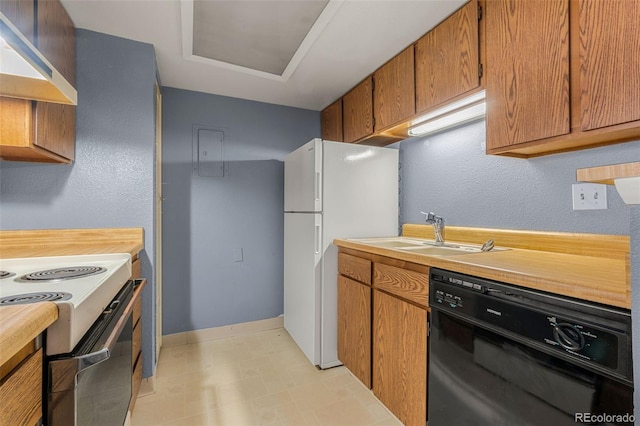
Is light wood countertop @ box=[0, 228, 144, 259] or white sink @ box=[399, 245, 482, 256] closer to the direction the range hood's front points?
the white sink

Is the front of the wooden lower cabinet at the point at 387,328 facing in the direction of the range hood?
yes

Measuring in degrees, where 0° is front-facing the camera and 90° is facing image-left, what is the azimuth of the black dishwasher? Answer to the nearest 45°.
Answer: approximately 45°

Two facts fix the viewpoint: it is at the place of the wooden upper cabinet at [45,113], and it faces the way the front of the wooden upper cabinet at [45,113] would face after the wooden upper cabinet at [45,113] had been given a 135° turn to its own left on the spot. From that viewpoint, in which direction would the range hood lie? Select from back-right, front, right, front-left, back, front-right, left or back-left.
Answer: back-left

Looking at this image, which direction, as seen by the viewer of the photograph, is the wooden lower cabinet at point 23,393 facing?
facing to the right of the viewer

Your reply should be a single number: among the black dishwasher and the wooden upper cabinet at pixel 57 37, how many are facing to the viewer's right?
1

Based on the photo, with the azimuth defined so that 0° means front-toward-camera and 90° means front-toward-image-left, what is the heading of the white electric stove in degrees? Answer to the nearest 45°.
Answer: approximately 270°

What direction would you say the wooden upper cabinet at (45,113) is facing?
to the viewer's right

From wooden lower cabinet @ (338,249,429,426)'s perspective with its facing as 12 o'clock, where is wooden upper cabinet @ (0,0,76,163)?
The wooden upper cabinet is roughly at 1 o'clock from the wooden lower cabinet.
